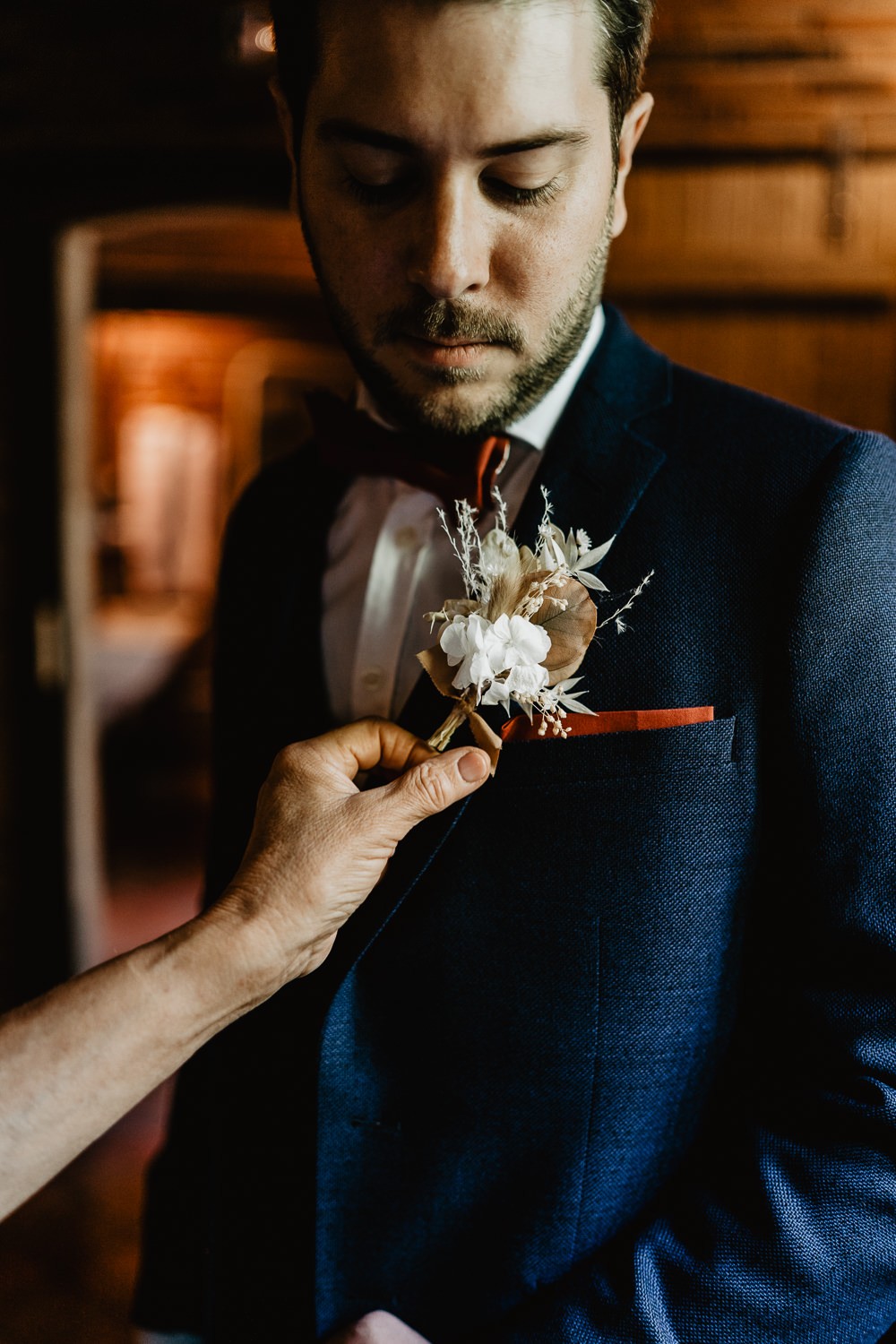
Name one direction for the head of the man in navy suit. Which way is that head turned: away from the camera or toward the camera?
toward the camera

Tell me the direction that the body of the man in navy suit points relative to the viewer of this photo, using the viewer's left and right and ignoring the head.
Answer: facing the viewer and to the left of the viewer
